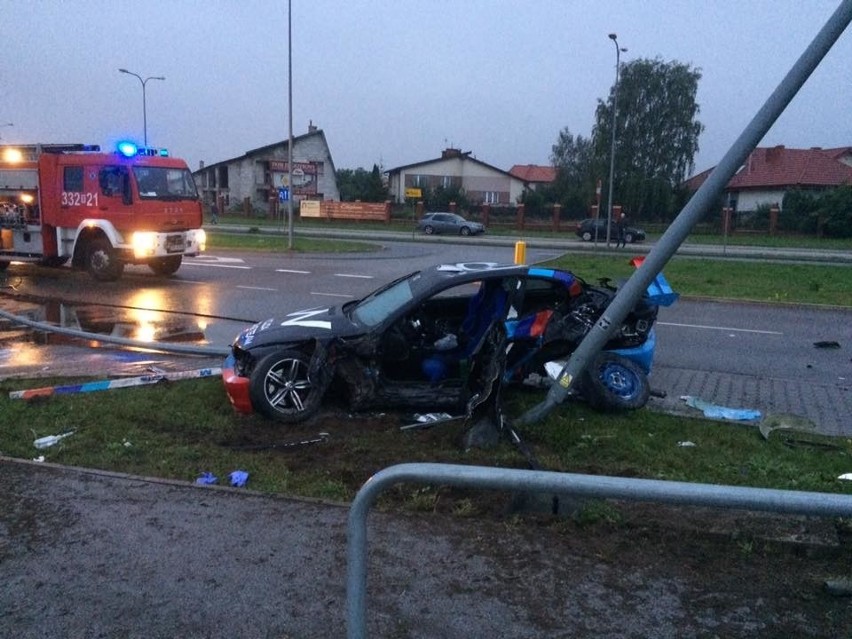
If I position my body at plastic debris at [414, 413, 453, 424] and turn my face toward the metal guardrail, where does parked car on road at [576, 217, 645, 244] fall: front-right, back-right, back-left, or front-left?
back-left

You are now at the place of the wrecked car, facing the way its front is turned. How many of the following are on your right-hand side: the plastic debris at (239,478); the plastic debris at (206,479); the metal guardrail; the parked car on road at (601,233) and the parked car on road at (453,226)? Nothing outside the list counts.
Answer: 2

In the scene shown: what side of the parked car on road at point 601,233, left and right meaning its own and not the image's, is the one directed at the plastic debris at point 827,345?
right

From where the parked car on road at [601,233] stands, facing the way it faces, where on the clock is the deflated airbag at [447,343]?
The deflated airbag is roughly at 3 o'clock from the parked car on road.

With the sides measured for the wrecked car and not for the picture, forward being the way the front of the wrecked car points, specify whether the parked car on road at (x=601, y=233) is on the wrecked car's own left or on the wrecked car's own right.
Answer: on the wrecked car's own right

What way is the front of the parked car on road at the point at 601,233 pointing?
to the viewer's right

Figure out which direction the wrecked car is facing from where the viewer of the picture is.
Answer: facing to the left of the viewer

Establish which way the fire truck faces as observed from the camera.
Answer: facing the viewer and to the right of the viewer

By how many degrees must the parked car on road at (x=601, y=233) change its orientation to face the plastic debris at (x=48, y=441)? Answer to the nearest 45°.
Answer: approximately 90° to its right

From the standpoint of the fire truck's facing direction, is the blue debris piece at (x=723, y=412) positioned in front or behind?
in front

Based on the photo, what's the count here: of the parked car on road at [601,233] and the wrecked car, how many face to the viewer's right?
1

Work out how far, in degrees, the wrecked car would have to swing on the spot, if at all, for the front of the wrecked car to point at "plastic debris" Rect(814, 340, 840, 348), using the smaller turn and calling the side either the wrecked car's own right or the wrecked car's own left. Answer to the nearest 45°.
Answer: approximately 135° to the wrecked car's own right

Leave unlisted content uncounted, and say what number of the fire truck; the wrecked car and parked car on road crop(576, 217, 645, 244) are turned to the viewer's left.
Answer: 1

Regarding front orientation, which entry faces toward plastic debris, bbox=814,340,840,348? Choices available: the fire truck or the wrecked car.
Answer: the fire truck
